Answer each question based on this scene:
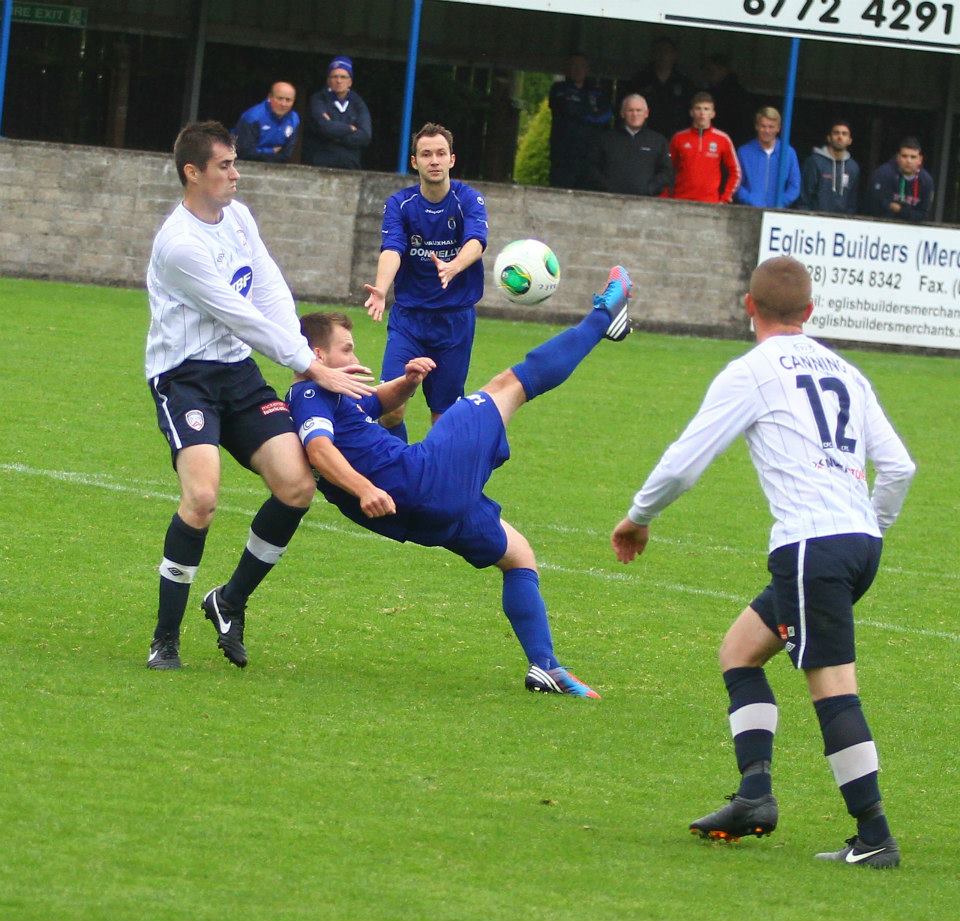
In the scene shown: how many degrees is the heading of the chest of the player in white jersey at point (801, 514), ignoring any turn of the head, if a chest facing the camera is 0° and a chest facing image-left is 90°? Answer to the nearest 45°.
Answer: approximately 135°

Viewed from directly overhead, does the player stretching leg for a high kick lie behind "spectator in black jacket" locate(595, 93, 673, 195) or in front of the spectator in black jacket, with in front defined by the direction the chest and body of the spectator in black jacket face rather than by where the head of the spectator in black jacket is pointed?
in front

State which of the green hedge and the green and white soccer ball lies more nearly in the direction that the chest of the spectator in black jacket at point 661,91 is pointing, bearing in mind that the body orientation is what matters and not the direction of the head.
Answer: the green and white soccer ball

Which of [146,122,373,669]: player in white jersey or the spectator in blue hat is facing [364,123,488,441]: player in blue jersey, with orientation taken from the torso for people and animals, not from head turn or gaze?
the spectator in blue hat

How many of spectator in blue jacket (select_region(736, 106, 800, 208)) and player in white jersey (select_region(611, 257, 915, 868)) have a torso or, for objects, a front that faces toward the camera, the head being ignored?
1

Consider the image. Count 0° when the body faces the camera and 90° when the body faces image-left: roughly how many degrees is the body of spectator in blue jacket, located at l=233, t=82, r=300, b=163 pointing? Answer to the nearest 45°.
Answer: approximately 315°

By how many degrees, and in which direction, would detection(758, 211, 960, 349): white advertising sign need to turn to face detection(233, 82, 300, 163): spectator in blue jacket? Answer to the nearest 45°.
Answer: approximately 90° to its right

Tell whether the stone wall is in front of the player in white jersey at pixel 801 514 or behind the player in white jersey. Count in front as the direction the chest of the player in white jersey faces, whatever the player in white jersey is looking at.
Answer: in front

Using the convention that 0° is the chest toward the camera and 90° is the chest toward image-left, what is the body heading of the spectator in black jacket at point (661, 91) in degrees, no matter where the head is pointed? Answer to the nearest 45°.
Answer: approximately 0°

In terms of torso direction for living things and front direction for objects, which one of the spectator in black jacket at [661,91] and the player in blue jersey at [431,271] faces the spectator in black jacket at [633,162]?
the spectator in black jacket at [661,91]

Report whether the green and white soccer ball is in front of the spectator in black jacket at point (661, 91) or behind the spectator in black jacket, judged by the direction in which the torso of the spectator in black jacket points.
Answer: in front
